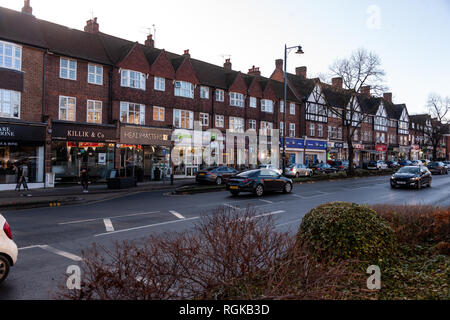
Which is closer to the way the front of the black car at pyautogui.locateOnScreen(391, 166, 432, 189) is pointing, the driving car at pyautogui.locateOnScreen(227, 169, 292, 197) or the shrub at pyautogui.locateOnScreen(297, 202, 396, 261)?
the driving car

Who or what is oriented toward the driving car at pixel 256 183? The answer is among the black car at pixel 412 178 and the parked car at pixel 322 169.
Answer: the black car

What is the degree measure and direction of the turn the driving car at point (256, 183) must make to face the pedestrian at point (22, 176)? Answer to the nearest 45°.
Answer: approximately 135° to its left

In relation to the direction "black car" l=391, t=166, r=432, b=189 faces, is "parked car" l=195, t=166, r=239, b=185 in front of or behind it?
in front

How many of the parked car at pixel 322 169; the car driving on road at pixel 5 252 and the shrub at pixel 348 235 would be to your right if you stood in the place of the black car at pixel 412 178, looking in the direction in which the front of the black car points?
1

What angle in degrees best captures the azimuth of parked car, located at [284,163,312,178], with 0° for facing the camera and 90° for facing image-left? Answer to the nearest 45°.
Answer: approximately 225°

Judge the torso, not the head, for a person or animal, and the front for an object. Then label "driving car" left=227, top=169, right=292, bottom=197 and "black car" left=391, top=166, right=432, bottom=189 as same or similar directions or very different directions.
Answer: very different directions

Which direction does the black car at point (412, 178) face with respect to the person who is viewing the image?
facing the viewer and to the left of the viewer

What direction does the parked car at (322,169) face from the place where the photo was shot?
facing away from the viewer and to the right of the viewer
